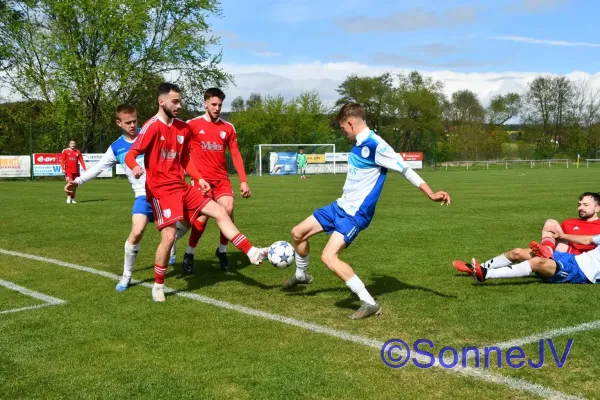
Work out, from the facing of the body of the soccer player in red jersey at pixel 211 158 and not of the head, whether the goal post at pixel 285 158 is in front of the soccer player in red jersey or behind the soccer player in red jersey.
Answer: behind

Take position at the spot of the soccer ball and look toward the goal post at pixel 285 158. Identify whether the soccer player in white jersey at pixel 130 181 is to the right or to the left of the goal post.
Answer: left

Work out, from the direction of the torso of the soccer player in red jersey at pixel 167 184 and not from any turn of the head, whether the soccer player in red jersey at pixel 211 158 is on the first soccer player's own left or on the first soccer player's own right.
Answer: on the first soccer player's own left

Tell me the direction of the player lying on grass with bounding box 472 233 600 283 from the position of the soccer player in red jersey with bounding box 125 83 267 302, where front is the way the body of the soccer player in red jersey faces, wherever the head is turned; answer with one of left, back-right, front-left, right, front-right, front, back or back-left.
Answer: front-left

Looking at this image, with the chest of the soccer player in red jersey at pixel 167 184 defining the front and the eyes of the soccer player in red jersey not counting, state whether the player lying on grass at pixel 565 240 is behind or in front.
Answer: in front

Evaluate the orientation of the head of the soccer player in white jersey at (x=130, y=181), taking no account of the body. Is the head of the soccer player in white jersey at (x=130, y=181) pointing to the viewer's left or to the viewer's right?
to the viewer's right

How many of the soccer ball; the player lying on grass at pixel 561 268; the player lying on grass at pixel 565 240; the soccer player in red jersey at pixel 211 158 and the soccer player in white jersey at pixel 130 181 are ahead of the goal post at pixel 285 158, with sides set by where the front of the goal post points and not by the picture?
5

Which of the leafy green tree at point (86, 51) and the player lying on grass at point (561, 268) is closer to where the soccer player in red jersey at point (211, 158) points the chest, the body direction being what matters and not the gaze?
the player lying on grass

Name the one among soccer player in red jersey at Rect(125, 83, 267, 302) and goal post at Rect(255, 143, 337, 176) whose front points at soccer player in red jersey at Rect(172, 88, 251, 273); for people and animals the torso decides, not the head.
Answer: the goal post

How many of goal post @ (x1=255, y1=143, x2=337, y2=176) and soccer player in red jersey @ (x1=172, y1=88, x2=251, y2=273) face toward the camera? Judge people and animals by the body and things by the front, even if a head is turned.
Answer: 2

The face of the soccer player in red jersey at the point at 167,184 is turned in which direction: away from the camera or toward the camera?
toward the camera

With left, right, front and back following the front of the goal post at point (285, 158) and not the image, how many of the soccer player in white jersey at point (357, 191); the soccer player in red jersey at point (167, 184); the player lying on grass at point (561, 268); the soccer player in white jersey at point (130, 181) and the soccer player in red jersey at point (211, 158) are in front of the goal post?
5

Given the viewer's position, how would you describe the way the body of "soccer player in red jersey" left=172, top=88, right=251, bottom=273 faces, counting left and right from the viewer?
facing the viewer

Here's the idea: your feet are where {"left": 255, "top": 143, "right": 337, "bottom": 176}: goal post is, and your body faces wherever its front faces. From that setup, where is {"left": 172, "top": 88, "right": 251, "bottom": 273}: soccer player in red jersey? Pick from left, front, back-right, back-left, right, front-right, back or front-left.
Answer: front

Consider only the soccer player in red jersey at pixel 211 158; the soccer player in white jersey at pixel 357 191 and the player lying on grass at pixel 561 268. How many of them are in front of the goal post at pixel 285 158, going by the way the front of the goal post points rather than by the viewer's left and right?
3

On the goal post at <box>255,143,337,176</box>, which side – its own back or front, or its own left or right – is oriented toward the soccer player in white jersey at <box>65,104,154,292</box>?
front
